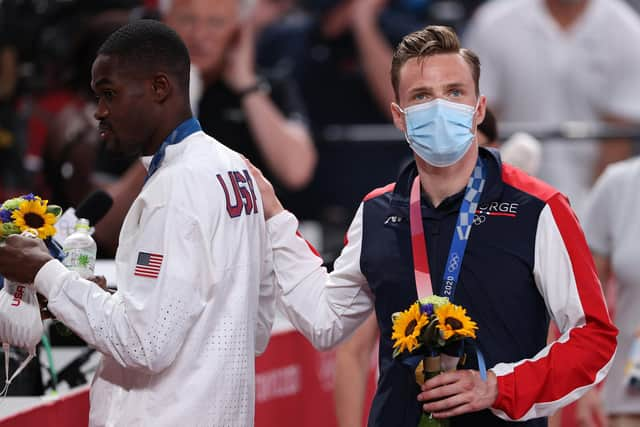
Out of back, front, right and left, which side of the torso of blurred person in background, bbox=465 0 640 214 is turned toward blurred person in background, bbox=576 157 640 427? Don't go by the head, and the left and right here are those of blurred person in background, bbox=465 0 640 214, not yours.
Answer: front

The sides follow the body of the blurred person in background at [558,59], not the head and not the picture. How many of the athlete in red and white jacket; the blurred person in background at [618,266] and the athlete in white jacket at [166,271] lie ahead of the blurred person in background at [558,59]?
3

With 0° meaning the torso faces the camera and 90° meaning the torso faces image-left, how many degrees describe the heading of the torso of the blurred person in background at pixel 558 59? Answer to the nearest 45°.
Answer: approximately 0°

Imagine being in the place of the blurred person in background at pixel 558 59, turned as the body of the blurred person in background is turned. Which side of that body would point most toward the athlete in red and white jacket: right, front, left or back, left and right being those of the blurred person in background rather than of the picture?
front

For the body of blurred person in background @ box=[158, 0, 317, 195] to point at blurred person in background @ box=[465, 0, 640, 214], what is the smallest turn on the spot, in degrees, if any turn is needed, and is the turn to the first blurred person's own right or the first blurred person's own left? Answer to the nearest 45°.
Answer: approximately 135° to the first blurred person's own left

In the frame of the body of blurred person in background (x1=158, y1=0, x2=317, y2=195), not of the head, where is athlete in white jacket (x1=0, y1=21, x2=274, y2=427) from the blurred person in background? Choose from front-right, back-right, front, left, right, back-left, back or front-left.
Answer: front-left

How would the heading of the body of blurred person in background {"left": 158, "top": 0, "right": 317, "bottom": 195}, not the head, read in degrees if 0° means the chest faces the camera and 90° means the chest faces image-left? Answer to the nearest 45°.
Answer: approximately 45°

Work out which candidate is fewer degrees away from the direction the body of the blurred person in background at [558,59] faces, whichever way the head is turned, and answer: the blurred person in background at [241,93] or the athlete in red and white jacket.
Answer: the athlete in red and white jacket

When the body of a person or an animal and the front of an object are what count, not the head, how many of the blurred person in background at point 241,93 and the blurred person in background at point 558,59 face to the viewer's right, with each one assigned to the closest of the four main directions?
0
